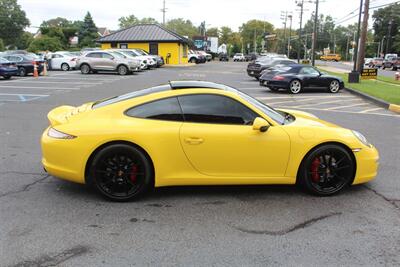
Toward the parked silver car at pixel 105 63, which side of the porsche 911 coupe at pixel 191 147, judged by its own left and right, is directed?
left

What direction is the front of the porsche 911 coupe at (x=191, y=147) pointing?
to the viewer's right
